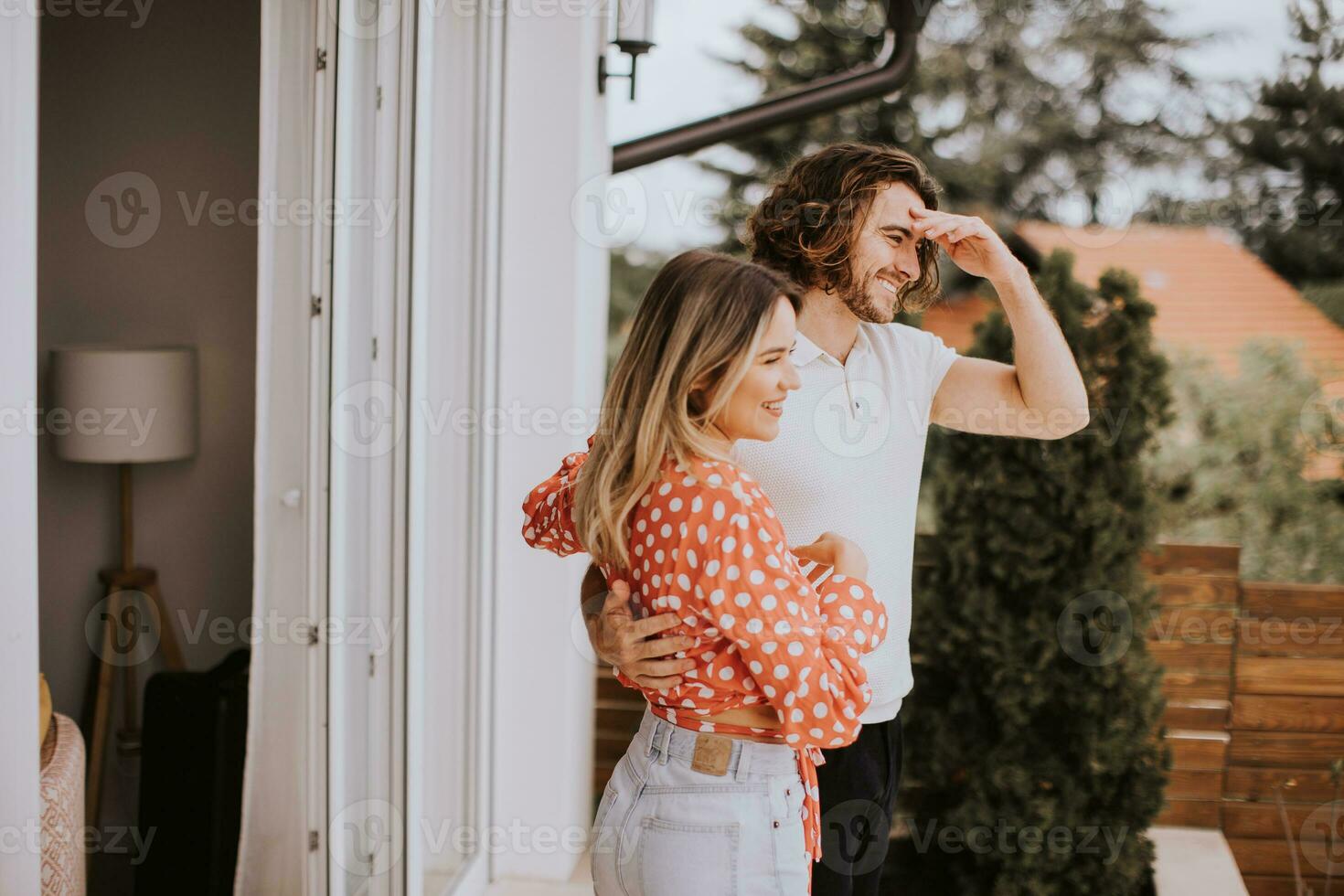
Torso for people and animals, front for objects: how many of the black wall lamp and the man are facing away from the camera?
0

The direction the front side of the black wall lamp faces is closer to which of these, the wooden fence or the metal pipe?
the wooden fence

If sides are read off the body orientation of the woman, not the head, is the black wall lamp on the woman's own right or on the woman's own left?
on the woman's own left

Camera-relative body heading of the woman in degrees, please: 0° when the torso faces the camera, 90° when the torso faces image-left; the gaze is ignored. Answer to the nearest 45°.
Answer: approximately 225°

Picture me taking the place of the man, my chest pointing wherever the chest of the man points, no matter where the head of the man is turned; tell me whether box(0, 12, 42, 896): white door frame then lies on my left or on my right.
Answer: on my right

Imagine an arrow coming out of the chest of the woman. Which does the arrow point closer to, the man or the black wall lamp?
the man

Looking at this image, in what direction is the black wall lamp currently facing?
to the viewer's right

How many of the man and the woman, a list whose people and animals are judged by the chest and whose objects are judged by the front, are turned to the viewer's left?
0

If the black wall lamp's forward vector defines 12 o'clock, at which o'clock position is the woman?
The woman is roughly at 3 o'clock from the black wall lamp.

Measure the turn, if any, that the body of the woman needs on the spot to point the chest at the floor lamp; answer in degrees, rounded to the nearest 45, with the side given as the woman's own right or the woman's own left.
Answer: approximately 90° to the woman's own left

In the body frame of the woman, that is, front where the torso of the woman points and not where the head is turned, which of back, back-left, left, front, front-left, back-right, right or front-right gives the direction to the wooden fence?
front

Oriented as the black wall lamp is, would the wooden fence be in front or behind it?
in front

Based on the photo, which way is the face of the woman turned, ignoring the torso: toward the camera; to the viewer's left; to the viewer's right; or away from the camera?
to the viewer's right
